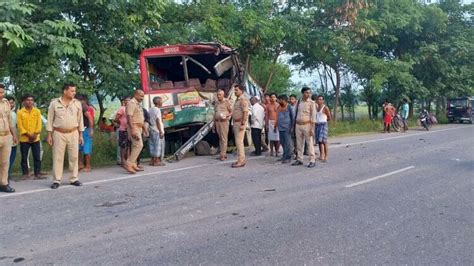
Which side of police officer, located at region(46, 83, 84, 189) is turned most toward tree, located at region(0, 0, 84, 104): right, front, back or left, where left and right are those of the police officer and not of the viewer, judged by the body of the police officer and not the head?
back

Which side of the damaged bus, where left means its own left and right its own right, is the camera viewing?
front

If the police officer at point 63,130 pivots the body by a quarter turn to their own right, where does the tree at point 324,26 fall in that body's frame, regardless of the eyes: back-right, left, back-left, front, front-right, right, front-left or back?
back-right

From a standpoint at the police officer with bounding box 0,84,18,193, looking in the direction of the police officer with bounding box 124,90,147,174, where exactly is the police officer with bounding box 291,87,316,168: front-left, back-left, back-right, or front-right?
front-right

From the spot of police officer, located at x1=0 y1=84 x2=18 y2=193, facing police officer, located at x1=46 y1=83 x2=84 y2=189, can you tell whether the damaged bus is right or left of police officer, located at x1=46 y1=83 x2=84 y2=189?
left

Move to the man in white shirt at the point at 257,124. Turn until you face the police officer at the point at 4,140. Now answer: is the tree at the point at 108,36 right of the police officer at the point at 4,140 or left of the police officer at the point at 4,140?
right

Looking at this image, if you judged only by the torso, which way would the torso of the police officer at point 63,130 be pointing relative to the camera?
toward the camera

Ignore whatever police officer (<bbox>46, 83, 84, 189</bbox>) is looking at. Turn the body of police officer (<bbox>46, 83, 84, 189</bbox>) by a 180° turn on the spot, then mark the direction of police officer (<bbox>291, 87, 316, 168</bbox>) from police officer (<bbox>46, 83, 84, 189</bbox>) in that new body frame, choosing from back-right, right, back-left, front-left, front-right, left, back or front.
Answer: right
